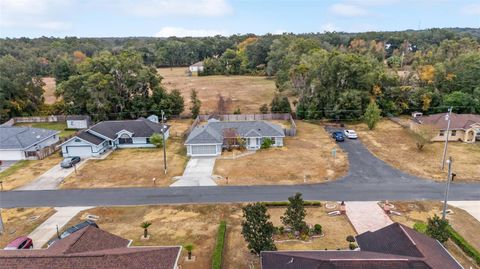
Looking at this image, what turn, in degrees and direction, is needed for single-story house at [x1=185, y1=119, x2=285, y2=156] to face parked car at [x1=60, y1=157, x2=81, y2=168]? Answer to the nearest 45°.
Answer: approximately 90° to its right

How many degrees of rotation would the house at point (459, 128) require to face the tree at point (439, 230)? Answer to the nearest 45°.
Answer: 0° — it already faces it

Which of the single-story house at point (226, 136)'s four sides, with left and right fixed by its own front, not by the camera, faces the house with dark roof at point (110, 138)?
right

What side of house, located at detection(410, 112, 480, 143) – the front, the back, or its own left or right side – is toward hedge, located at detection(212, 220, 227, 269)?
front

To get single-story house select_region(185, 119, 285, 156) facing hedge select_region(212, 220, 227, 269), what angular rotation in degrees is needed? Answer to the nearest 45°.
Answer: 0° — it already faces it

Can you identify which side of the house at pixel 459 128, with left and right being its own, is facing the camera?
front

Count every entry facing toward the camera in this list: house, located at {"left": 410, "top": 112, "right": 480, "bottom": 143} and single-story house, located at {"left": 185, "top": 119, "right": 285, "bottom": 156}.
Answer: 2

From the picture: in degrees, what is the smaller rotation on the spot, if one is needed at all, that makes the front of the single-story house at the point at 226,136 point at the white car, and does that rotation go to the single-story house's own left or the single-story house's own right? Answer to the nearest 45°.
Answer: approximately 90° to the single-story house's own left

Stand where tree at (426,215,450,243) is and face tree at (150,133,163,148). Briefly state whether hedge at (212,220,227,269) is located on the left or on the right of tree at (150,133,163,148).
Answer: left

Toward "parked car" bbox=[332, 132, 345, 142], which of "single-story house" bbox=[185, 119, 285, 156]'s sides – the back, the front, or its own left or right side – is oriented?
left

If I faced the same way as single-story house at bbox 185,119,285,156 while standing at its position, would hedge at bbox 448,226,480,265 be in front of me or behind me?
in front

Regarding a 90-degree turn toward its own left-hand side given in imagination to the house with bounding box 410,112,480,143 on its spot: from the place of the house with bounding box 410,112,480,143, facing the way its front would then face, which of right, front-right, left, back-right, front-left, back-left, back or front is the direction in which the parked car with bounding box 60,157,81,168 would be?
back-right

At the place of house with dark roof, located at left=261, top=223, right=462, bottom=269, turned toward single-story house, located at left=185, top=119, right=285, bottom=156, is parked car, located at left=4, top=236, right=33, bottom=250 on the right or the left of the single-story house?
left
